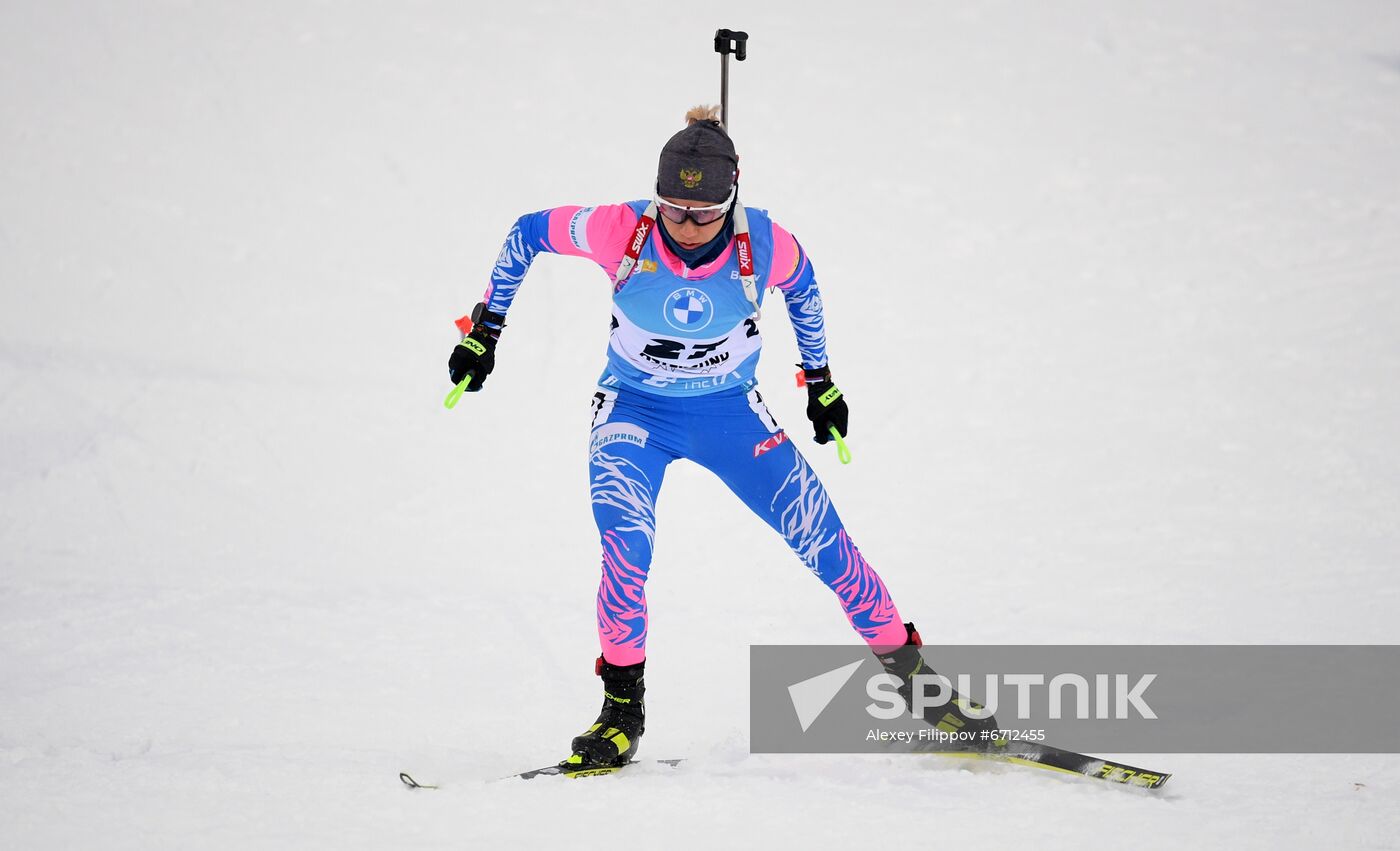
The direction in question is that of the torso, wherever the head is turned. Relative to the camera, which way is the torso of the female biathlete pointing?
toward the camera
